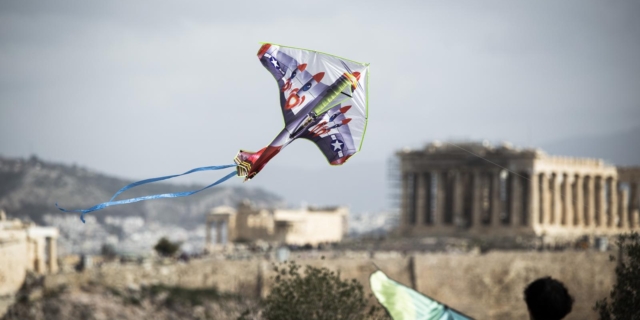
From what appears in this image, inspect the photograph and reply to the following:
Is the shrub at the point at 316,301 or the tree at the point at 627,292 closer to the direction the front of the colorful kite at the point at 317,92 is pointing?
the tree

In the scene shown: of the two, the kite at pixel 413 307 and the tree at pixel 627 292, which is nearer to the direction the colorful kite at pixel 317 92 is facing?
the tree

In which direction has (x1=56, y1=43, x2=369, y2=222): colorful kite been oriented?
to the viewer's right

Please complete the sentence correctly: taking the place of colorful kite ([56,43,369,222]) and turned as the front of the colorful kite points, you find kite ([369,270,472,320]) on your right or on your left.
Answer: on your right
